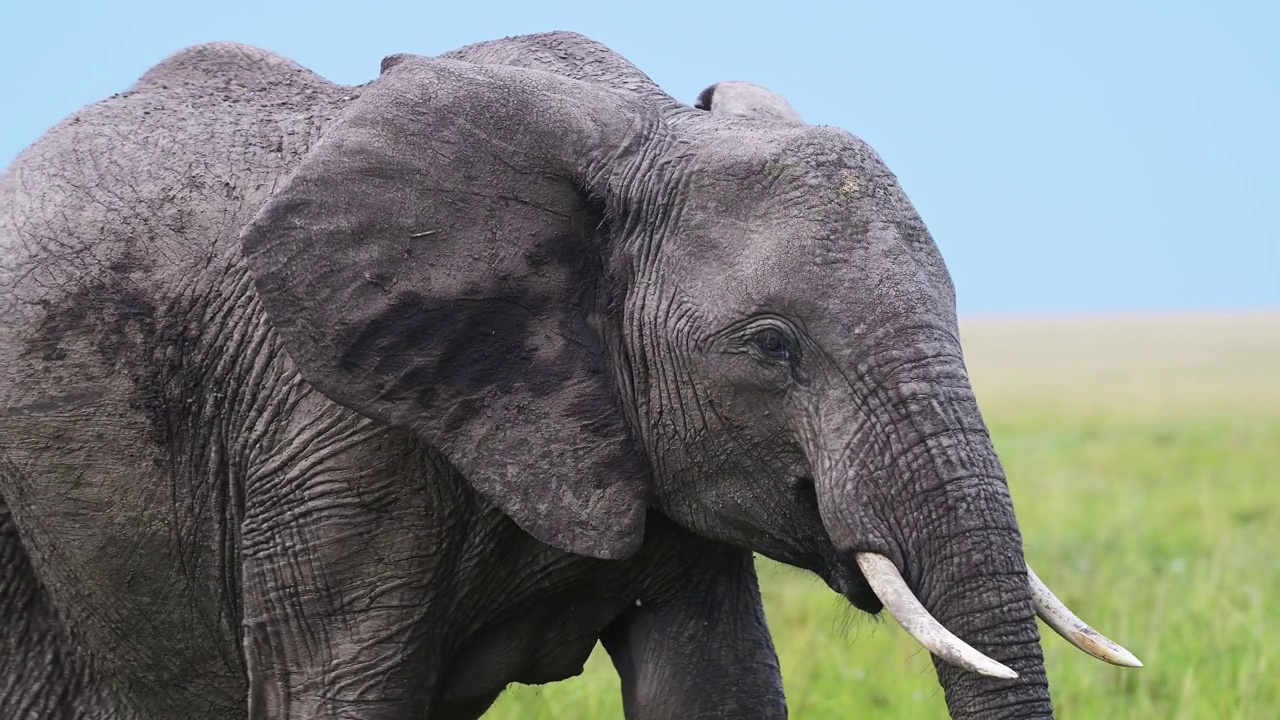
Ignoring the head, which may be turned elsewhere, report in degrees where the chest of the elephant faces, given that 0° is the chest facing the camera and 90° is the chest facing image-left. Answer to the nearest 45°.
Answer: approximately 315°
